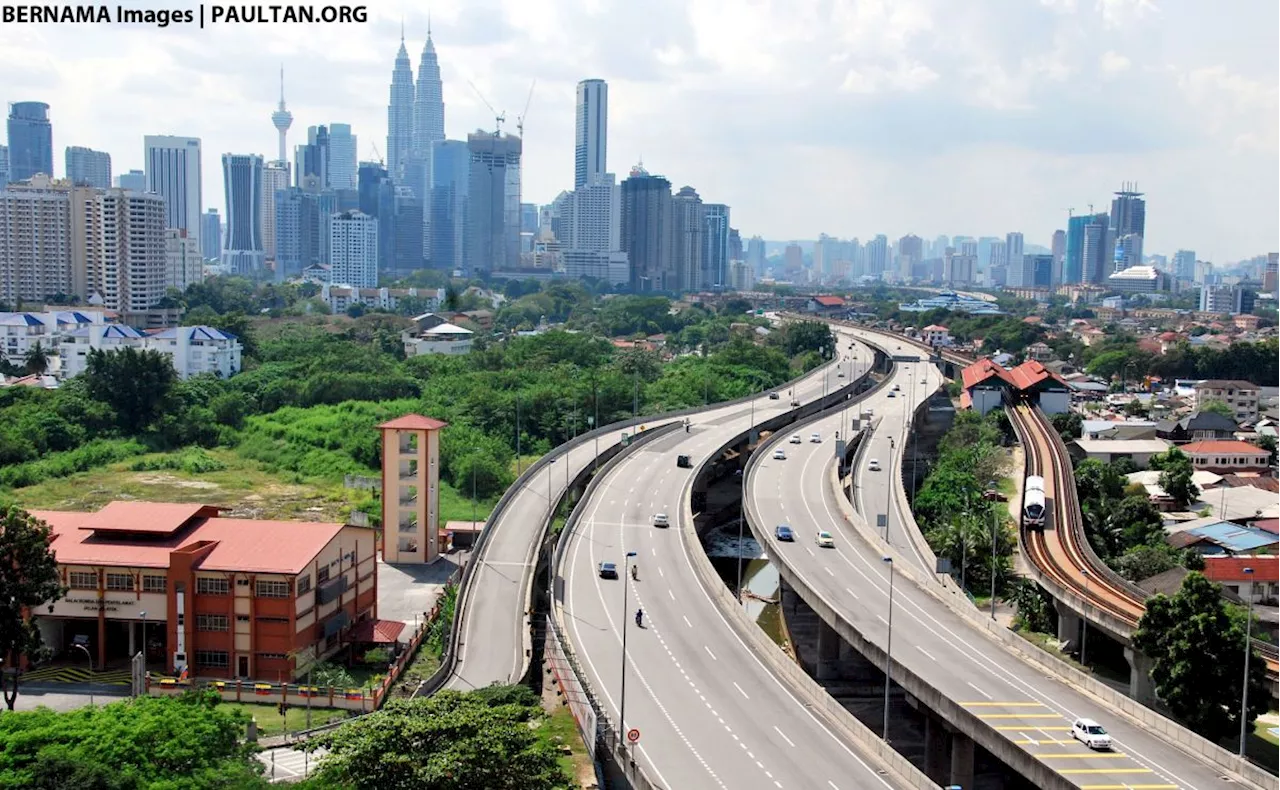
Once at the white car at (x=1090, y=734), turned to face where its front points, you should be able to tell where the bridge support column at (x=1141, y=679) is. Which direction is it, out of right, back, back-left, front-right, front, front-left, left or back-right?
back-left

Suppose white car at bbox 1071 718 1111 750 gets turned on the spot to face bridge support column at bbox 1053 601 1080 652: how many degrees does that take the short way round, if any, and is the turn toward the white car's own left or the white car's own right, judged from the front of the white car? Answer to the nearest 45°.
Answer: approximately 135° to the white car's own left

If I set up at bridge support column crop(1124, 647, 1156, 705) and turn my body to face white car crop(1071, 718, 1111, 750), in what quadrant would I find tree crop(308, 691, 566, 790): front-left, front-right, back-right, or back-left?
front-right

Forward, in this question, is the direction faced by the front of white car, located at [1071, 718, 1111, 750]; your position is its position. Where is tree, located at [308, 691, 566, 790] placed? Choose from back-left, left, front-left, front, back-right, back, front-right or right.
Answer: right

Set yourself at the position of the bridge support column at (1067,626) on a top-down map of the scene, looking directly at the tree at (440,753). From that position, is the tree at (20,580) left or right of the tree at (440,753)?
right

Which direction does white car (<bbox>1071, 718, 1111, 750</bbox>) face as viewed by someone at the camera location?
facing the viewer and to the right of the viewer

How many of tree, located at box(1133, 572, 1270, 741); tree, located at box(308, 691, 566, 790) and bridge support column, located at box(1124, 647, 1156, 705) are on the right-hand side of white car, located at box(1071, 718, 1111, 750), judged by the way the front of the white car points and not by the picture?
1

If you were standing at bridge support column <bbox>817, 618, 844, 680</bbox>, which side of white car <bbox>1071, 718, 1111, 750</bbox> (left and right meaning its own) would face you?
back

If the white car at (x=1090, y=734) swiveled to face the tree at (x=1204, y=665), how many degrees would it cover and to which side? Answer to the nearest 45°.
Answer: approximately 90° to its left

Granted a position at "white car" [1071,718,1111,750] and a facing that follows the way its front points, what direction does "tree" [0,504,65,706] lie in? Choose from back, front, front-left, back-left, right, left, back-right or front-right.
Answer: back-right
